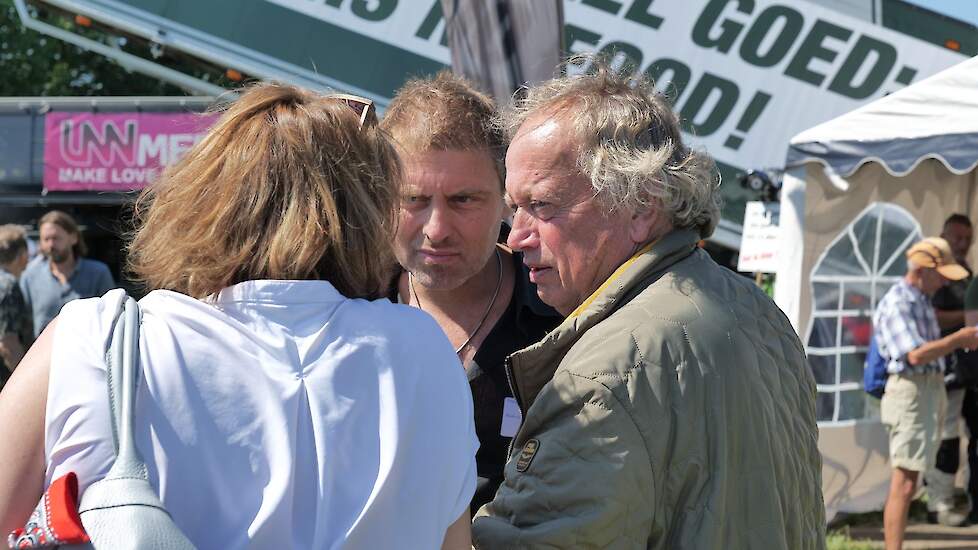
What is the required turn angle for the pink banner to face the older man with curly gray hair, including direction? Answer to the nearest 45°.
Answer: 0° — it already faces them

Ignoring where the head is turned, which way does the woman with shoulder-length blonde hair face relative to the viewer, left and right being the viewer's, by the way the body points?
facing away from the viewer

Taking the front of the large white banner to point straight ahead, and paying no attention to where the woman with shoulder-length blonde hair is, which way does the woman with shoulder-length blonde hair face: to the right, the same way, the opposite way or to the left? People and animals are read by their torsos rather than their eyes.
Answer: the opposite way

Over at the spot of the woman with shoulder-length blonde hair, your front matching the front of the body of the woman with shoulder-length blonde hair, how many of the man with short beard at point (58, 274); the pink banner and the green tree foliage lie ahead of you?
3

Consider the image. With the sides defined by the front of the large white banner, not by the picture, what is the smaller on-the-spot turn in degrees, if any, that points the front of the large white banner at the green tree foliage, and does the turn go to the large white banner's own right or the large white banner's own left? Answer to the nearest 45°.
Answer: approximately 135° to the large white banner's own right

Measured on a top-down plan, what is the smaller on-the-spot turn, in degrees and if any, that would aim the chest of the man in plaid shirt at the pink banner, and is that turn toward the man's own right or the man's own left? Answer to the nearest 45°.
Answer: approximately 180°

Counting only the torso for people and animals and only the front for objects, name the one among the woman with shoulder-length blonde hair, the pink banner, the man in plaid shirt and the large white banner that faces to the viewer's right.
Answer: the man in plaid shirt

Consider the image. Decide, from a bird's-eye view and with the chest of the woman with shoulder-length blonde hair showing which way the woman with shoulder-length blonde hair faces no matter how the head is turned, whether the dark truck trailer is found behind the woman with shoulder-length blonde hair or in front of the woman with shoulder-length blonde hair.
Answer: in front

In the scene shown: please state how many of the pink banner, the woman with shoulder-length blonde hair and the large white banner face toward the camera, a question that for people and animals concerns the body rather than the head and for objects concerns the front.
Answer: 2
